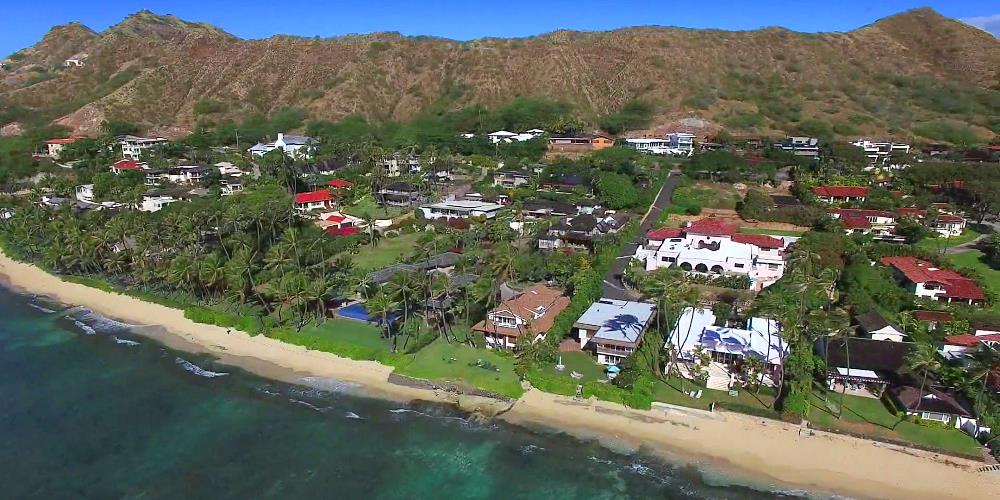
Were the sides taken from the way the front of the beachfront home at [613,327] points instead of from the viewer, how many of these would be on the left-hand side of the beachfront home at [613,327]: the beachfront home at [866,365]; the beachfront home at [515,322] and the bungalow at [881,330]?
2

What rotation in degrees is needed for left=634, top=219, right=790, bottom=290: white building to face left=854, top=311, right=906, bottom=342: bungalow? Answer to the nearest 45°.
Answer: approximately 45° to its left

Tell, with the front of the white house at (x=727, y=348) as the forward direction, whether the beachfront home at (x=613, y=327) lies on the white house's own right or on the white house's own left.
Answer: on the white house's own right

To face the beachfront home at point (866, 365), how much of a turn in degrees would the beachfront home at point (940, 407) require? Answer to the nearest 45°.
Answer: approximately 90° to its right

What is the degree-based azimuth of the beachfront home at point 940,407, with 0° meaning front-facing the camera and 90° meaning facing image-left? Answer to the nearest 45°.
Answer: approximately 45°

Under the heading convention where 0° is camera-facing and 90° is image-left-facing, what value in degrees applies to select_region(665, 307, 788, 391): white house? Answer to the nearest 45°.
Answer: approximately 0°

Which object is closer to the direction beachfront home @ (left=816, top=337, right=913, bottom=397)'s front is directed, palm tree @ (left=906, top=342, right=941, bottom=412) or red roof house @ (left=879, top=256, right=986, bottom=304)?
the palm tree
